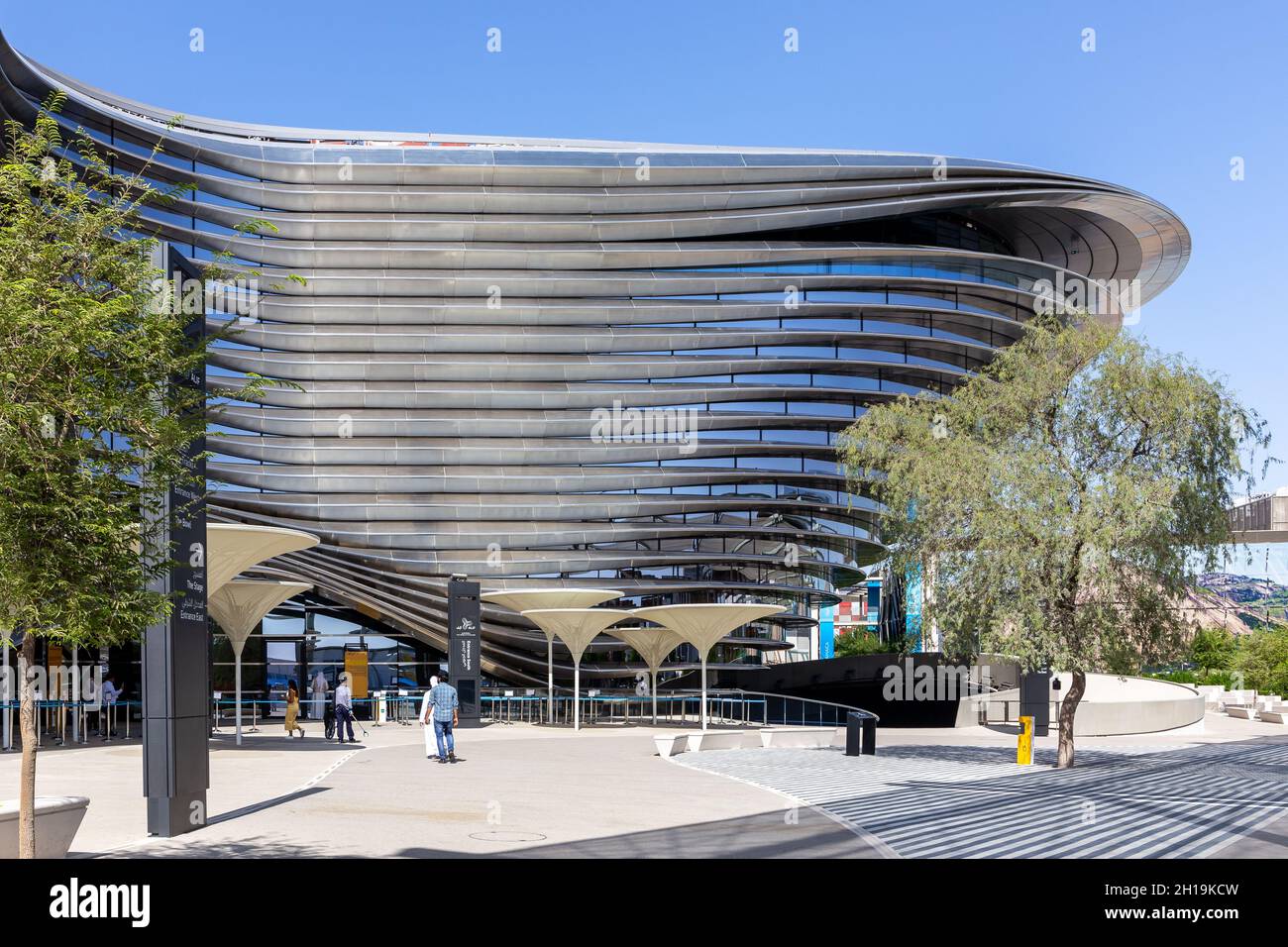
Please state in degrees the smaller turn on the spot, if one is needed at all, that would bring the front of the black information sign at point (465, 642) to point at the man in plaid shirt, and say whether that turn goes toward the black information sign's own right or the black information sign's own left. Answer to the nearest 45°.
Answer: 0° — it already faces them

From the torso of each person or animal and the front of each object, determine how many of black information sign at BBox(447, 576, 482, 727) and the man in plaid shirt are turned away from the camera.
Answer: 1

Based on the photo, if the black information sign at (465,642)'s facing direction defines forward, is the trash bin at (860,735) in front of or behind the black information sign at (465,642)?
in front

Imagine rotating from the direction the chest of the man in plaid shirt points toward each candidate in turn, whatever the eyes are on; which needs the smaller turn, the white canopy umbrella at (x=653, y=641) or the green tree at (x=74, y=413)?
the white canopy umbrella

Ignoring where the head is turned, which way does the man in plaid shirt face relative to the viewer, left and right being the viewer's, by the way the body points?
facing away from the viewer

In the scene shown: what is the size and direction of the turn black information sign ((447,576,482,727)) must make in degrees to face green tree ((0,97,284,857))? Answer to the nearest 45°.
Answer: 0° — it already faces it

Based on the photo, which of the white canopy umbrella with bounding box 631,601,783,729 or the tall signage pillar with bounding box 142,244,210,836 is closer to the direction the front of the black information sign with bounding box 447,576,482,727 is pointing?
the tall signage pillar

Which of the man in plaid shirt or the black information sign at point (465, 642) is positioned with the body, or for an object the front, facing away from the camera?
the man in plaid shirt

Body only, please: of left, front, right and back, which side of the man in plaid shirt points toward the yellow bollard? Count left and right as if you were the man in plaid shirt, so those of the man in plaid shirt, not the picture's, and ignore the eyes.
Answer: right

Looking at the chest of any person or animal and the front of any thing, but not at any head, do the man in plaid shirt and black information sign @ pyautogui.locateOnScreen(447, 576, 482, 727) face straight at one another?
yes

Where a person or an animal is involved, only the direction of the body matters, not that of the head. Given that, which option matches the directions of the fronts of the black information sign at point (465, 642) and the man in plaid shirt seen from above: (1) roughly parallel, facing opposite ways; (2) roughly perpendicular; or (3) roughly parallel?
roughly parallel, facing opposite ways

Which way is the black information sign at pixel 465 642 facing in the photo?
toward the camera
